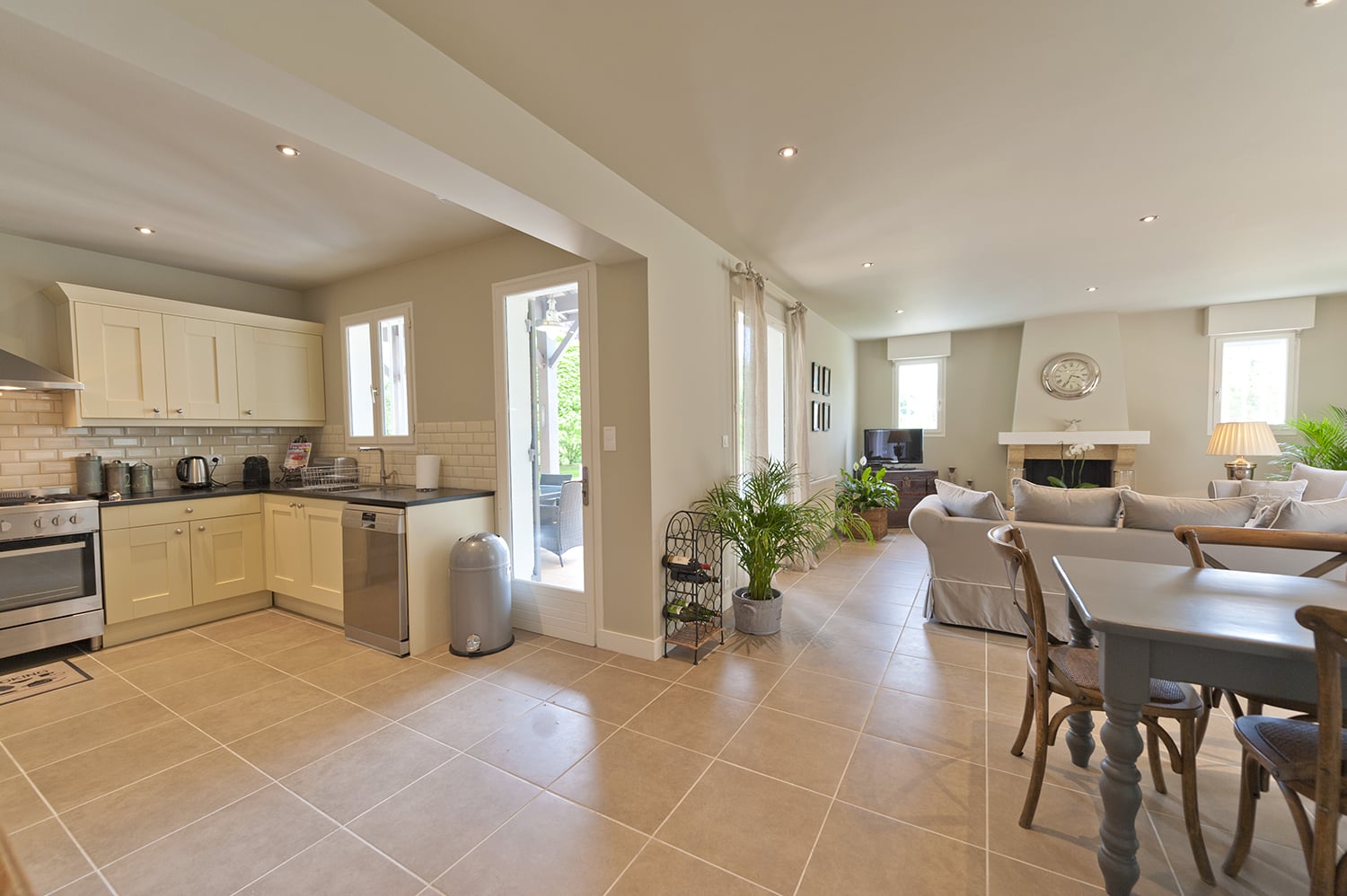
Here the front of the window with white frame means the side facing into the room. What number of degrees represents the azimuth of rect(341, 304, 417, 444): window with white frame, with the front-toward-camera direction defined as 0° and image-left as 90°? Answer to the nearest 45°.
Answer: approximately 45°

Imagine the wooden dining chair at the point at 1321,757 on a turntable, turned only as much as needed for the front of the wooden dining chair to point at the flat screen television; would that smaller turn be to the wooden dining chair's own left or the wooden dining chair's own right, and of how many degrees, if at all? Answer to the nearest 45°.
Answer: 0° — it already faces it

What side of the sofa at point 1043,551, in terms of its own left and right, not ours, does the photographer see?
back

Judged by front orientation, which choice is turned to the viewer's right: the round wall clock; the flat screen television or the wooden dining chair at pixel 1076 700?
the wooden dining chair

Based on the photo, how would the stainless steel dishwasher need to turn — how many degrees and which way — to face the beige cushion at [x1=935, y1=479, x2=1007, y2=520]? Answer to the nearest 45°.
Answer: approximately 90° to its left

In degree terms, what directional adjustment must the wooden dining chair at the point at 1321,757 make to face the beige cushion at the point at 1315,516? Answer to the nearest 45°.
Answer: approximately 45° to its right

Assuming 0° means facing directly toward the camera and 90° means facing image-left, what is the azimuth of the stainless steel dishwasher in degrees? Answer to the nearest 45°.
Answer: approximately 45°

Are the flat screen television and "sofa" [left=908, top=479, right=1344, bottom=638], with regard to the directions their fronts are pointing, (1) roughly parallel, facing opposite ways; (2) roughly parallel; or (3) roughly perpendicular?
roughly parallel, facing opposite ways

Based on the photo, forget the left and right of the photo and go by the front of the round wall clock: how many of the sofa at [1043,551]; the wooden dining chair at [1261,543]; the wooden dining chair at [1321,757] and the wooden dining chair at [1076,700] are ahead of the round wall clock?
4

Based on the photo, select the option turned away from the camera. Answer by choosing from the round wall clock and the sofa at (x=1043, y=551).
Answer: the sofa

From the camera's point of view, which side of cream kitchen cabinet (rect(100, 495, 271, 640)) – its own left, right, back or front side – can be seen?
front

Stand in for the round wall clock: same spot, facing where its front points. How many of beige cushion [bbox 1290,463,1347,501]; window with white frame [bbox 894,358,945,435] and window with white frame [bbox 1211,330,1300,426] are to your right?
1

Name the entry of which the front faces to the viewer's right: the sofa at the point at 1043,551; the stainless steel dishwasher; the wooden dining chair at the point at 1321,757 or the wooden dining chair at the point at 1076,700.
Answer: the wooden dining chair at the point at 1076,700

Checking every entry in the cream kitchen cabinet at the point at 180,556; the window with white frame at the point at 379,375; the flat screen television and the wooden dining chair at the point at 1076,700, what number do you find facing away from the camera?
0

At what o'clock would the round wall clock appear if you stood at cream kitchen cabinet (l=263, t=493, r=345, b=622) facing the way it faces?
The round wall clock is roughly at 8 o'clock from the cream kitchen cabinet.

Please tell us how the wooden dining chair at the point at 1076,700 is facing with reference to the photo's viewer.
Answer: facing to the right of the viewer

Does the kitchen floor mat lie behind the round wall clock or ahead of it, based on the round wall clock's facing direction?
ahead

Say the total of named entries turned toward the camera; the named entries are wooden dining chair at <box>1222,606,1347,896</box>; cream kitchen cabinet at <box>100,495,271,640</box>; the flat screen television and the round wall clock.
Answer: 3
